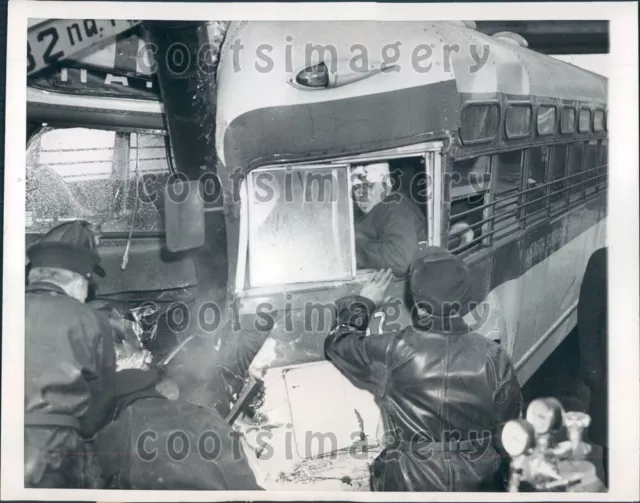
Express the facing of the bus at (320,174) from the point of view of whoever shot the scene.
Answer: facing the viewer and to the left of the viewer

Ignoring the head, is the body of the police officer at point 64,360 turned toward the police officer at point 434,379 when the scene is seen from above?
no

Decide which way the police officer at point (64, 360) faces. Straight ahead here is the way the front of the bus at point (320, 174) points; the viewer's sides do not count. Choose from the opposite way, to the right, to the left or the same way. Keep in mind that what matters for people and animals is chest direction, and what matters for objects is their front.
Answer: the opposite way

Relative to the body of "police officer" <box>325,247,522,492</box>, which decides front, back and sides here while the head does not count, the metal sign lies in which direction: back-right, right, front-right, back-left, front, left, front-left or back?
left

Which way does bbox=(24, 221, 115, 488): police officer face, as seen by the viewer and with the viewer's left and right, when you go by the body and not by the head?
facing away from the viewer and to the right of the viewer

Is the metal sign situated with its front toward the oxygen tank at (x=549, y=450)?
no

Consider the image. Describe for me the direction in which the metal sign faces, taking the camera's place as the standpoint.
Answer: facing the viewer

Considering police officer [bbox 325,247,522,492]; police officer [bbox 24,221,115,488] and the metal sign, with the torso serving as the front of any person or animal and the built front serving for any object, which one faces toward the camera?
the metal sign

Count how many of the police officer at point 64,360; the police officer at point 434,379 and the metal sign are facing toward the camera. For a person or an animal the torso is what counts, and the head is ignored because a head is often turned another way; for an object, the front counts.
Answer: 1

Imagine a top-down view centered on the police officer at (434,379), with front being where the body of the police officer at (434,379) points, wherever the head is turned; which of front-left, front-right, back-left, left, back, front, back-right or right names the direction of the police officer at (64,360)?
left

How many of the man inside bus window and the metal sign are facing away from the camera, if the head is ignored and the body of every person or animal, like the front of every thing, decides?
0

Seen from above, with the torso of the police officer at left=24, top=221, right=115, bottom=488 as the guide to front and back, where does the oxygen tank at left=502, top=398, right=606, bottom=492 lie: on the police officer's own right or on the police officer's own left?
on the police officer's own right

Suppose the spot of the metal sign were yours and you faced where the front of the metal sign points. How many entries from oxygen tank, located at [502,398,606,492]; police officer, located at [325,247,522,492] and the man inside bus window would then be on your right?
0

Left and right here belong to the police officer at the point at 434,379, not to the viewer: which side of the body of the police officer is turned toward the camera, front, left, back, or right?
back

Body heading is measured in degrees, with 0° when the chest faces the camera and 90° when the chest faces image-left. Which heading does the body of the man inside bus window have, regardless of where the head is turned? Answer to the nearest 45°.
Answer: approximately 45°
